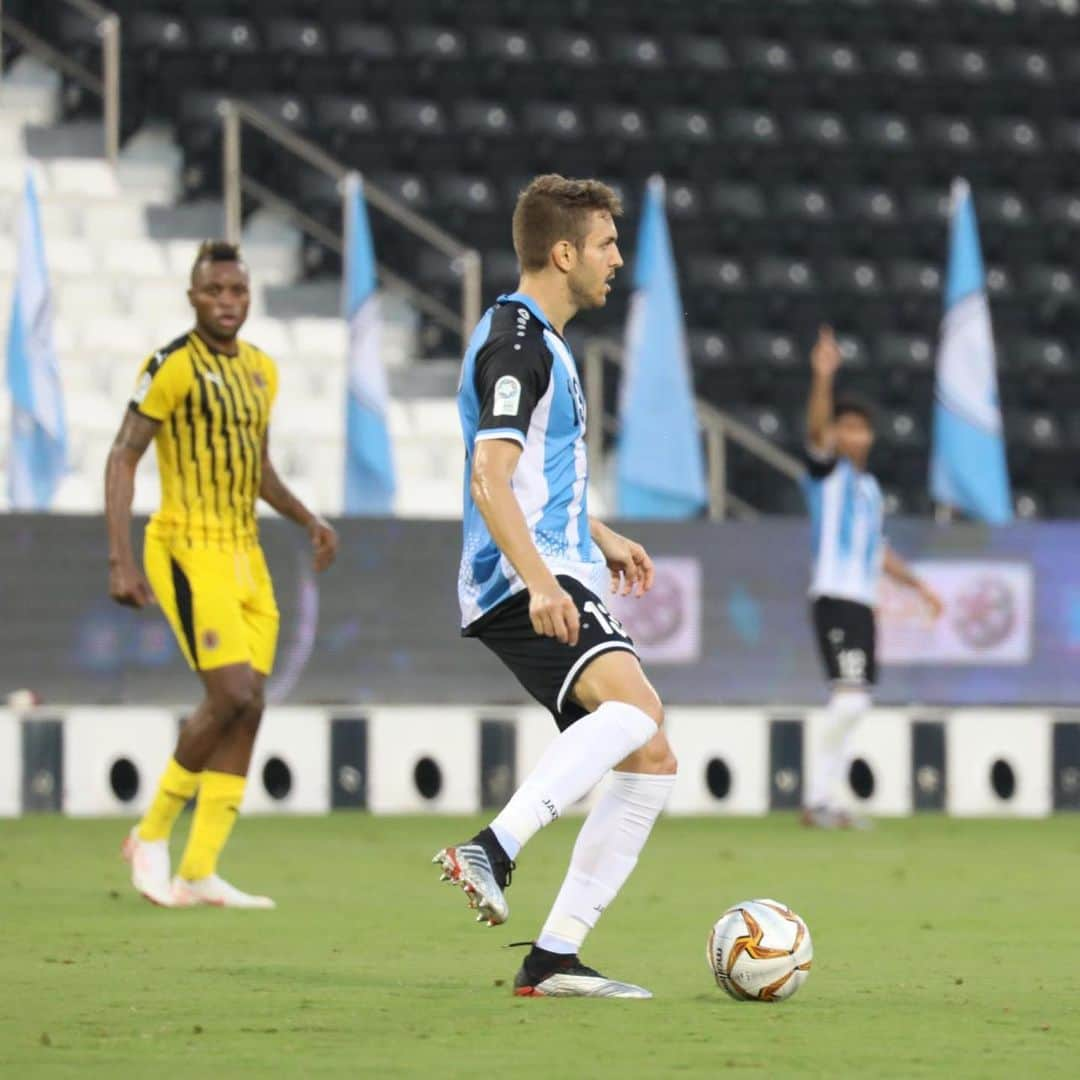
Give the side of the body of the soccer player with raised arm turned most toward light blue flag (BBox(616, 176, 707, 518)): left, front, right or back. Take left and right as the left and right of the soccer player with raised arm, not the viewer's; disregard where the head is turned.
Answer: back

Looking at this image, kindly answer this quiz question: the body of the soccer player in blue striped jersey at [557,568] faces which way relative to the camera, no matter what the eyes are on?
to the viewer's right

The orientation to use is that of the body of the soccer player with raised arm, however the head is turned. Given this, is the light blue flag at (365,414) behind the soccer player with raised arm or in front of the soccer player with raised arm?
behind

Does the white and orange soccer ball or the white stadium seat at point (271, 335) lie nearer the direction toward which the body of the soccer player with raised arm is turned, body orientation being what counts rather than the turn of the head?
the white and orange soccer ball

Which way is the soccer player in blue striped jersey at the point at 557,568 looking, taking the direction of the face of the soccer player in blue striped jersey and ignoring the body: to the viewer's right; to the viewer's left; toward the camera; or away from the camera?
to the viewer's right

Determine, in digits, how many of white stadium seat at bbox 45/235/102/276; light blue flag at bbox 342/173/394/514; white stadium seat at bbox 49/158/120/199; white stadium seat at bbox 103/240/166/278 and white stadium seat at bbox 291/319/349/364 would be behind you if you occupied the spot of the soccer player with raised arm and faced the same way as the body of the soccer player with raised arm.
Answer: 5

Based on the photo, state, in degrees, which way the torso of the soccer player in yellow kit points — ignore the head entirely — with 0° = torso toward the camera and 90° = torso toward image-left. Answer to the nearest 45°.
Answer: approximately 315°

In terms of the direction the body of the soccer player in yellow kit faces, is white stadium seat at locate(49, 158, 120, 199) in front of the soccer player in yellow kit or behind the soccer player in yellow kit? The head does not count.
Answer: behind

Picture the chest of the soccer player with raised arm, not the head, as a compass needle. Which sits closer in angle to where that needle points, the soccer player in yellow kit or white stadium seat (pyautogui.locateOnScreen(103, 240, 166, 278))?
the soccer player in yellow kit

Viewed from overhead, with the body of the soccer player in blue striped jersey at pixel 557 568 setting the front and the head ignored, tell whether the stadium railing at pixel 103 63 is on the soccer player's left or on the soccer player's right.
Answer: on the soccer player's left

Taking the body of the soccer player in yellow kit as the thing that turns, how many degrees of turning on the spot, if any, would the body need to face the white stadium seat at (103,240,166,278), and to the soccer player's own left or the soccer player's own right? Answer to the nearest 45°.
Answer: approximately 135° to the soccer player's own left

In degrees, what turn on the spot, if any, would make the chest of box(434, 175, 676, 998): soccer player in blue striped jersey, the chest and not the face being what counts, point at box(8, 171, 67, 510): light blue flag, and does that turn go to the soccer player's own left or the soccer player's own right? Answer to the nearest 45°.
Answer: approximately 90° to the soccer player's own left

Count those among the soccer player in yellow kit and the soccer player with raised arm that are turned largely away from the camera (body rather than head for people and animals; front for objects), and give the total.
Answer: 0
